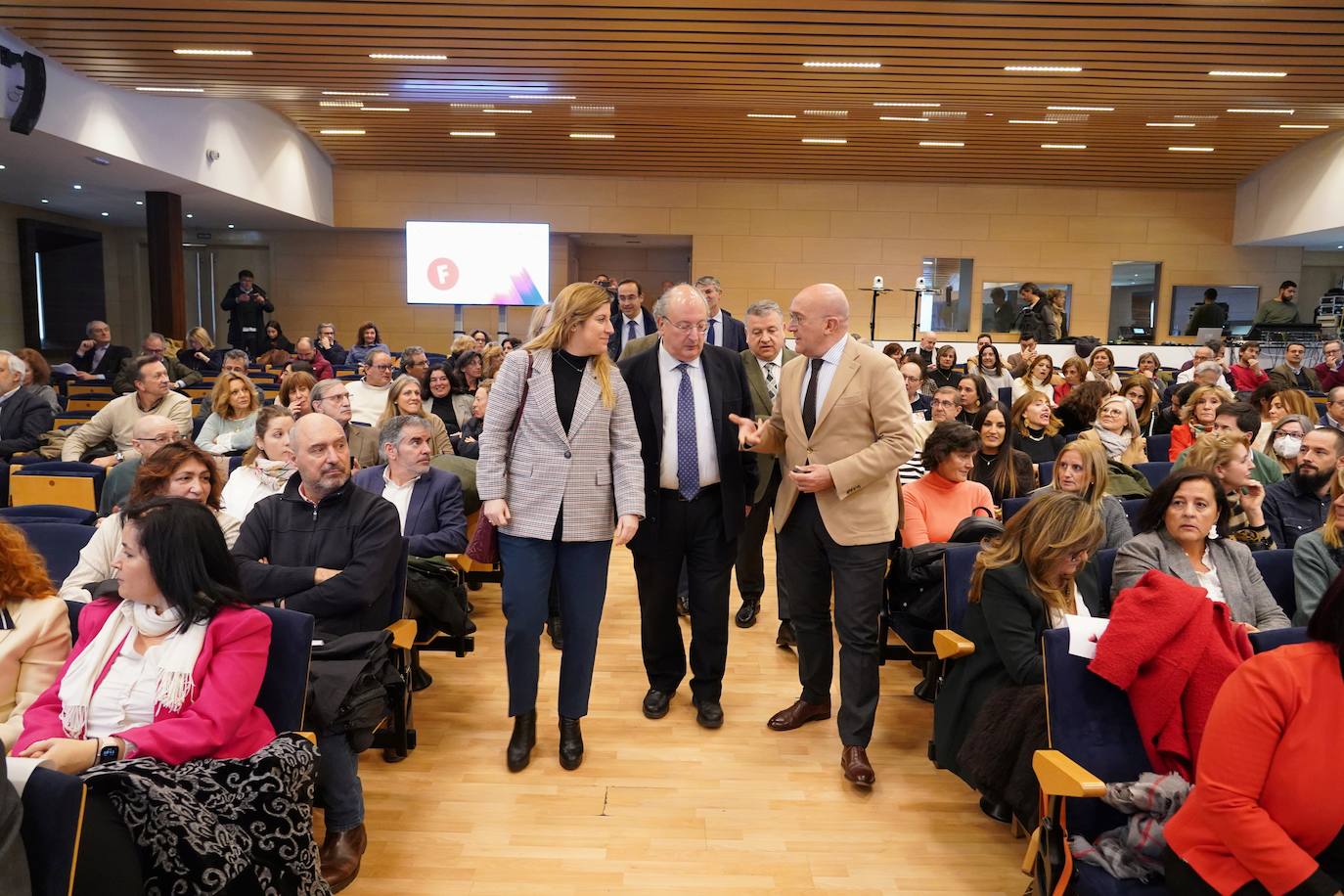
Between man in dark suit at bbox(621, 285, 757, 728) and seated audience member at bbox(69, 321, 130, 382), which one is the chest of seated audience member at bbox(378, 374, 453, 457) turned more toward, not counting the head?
the man in dark suit

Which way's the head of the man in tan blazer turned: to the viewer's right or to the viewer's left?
to the viewer's left

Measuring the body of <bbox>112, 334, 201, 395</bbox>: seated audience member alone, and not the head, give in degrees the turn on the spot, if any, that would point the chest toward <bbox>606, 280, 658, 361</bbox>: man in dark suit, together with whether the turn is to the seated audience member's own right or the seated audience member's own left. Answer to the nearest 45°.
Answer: approximately 45° to the seated audience member's own left

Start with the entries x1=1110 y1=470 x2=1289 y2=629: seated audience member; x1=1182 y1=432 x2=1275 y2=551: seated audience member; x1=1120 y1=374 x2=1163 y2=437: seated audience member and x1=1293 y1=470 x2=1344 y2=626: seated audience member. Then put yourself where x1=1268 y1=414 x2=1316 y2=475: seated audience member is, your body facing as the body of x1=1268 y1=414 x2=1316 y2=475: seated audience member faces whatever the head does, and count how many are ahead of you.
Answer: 3

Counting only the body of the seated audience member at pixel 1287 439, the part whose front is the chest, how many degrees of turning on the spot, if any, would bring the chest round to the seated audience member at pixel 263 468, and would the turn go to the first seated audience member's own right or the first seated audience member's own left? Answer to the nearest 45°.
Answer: approximately 45° to the first seated audience member's own right

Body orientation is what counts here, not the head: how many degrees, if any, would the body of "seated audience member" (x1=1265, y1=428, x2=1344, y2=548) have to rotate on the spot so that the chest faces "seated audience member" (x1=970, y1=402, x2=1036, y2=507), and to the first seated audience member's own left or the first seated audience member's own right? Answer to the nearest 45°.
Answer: approximately 45° to the first seated audience member's own right

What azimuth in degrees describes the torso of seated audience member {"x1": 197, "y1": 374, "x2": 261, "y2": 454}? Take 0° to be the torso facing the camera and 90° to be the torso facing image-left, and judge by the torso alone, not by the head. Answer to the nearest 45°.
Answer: approximately 315°

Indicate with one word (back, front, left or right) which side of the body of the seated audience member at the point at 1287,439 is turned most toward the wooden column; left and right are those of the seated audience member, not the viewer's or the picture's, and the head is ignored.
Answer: right
